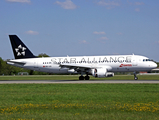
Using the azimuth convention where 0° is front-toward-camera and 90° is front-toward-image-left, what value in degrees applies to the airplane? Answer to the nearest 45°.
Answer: approximately 270°
